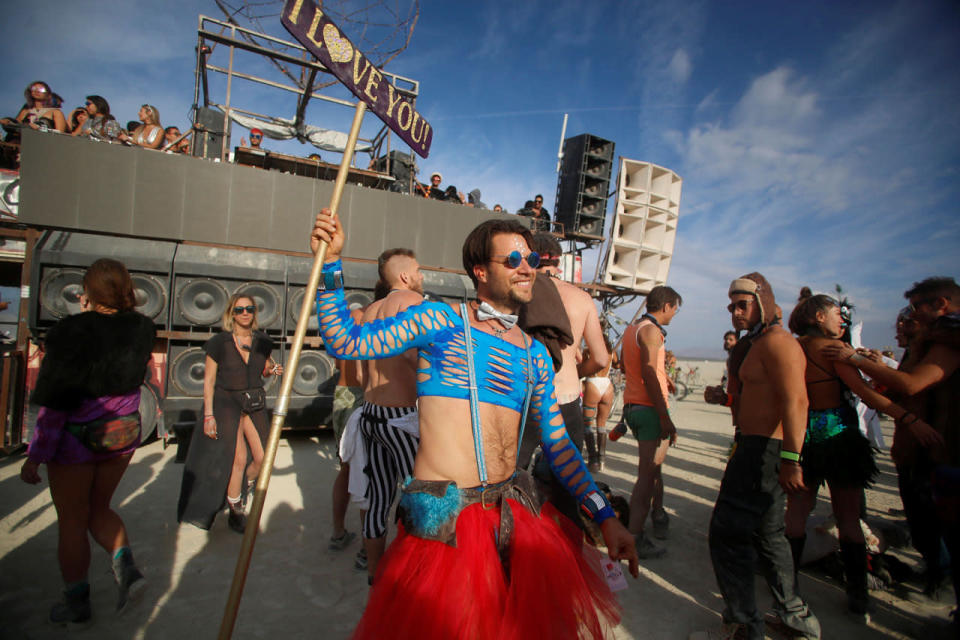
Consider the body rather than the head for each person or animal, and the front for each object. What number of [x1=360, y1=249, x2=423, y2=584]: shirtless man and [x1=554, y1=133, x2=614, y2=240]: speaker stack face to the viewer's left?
0

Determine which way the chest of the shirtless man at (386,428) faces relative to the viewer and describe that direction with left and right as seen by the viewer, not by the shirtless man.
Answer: facing away from the viewer and to the right of the viewer

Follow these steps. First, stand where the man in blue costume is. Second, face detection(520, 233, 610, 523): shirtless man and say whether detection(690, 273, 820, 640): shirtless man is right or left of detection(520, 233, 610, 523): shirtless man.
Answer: right

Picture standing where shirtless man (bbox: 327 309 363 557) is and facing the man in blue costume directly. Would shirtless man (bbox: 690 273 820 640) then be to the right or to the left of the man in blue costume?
left

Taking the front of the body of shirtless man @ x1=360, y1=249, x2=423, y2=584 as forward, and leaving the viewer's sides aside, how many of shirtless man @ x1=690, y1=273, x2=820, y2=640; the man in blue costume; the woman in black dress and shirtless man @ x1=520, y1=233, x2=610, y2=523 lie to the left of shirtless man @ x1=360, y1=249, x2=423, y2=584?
1

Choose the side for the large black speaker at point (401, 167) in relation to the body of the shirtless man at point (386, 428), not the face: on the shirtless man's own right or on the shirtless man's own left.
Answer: on the shirtless man's own left

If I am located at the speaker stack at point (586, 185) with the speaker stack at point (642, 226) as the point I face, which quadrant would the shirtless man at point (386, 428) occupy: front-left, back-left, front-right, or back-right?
back-right

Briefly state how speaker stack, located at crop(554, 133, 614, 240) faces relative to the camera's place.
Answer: facing the viewer and to the right of the viewer

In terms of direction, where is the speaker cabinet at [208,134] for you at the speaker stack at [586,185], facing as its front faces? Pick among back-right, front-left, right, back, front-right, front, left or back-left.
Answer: right

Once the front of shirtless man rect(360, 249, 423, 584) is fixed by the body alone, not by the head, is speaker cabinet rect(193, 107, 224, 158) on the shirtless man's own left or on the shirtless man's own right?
on the shirtless man's own left

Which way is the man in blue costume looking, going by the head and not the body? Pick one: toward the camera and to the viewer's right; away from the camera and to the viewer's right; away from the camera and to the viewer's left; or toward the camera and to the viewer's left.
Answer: toward the camera and to the viewer's right

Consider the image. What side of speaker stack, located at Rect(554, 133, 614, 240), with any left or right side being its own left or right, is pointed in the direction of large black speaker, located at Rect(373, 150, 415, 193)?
right
